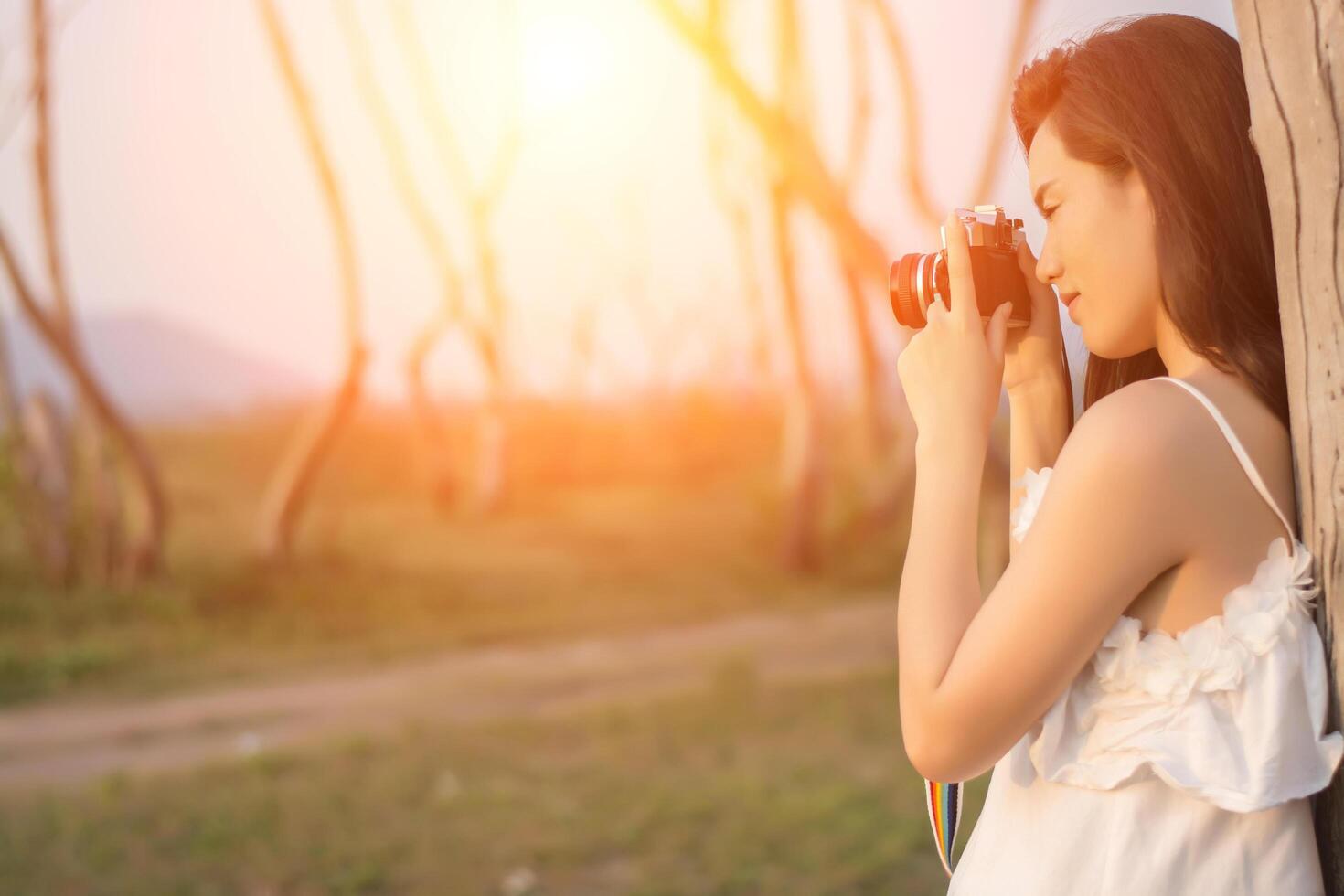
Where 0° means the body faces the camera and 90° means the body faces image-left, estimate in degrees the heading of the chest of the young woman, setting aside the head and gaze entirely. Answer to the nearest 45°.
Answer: approximately 90°

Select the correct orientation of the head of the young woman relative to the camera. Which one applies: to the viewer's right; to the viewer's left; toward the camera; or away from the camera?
to the viewer's left
